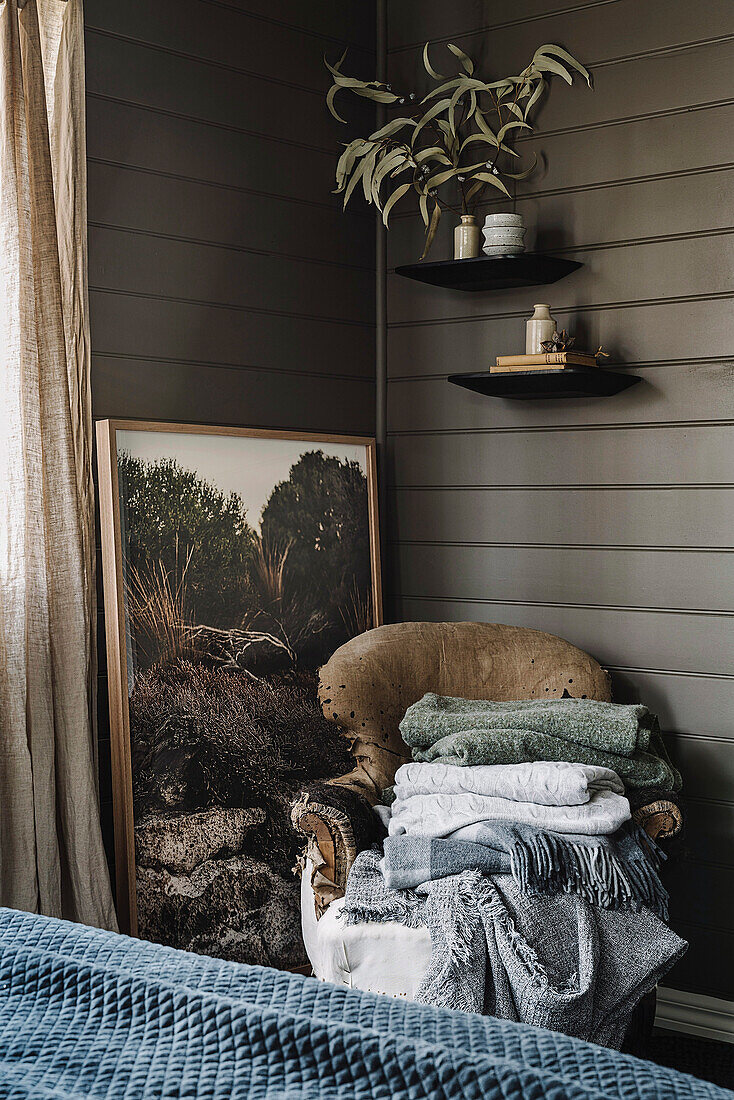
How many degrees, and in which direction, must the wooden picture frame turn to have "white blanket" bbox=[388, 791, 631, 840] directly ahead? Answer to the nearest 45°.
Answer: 0° — it already faces it

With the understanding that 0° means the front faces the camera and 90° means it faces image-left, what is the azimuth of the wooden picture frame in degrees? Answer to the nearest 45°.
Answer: approximately 315°

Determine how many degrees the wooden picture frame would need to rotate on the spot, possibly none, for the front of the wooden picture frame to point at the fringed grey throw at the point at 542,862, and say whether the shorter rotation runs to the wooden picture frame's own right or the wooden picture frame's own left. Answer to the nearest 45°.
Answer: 0° — it already faces it

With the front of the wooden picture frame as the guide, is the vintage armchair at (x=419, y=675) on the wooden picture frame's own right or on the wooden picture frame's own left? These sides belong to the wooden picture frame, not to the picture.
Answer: on the wooden picture frame's own left

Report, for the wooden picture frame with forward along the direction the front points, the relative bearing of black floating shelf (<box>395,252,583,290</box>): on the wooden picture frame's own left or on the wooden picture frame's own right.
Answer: on the wooden picture frame's own left

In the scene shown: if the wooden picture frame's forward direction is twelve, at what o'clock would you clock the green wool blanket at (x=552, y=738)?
The green wool blanket is roughly at 11 o'clock from the wooden picture frame.

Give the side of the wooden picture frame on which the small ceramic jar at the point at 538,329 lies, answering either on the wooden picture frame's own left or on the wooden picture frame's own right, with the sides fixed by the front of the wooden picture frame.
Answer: on the wooden picture frame's own left

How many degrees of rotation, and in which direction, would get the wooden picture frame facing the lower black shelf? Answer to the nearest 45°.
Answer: approximately 45° to its left
